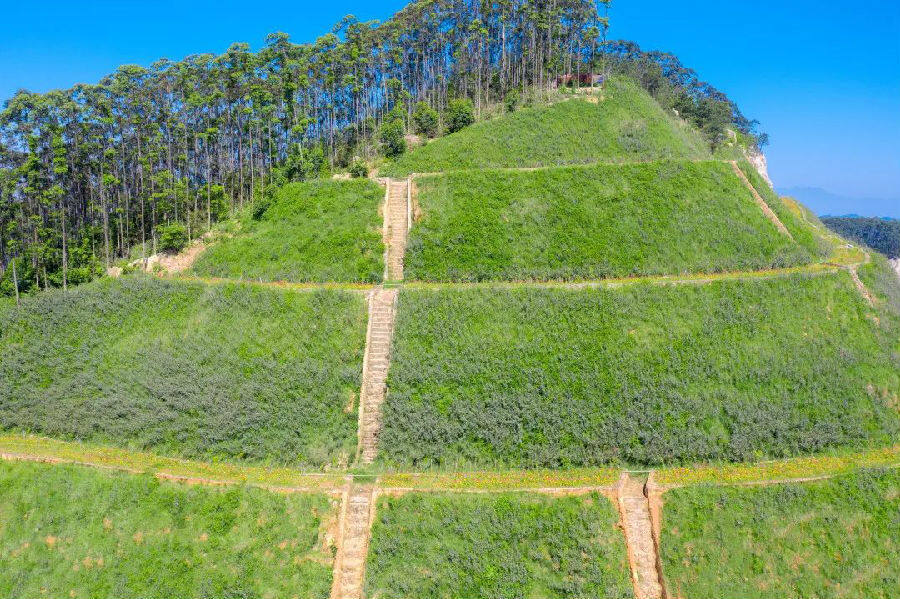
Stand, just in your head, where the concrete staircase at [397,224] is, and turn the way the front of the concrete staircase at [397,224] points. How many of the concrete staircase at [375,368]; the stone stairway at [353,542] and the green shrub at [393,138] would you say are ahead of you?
2

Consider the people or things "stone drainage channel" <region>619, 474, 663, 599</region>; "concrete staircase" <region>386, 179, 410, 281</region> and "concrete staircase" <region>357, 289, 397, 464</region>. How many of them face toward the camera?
3

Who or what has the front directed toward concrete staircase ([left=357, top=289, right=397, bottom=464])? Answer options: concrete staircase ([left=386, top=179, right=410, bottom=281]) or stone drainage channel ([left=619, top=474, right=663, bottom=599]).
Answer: concrete staircase ([left=386, top=179, right=410, bottom=281])

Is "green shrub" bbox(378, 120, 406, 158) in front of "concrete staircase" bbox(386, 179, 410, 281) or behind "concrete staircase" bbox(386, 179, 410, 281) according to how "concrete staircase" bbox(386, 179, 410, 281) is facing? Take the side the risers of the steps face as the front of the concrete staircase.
behind

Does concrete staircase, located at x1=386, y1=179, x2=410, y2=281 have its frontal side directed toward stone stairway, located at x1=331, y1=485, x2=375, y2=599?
yes

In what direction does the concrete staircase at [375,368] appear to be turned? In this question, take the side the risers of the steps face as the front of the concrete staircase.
toward the camera
